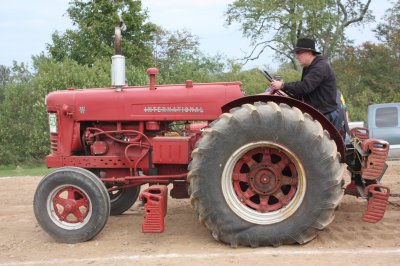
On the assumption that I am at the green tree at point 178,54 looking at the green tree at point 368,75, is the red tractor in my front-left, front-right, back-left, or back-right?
front-right

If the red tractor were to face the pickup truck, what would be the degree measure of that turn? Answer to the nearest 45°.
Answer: approximately 135° to its right

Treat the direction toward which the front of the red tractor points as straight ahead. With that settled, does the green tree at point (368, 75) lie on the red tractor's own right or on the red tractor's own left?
on the red tractor's own right

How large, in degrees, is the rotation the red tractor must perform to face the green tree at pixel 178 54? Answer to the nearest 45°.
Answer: approximately 90° to its right

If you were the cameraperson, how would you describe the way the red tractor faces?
facing to the left of the viewer
